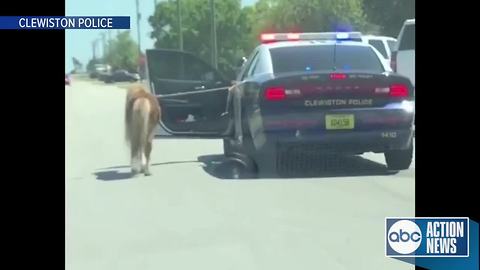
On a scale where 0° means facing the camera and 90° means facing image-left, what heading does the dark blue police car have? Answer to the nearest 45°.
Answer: approximately 180°

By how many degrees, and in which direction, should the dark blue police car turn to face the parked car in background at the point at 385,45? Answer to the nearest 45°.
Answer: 0° — it already faces it
